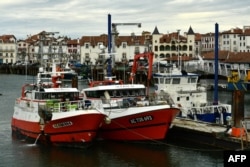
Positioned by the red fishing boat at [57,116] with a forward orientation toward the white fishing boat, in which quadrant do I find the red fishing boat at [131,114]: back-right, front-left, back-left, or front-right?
front-right

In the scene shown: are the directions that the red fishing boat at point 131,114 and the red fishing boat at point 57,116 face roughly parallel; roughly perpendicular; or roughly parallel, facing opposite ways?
roughly parallel

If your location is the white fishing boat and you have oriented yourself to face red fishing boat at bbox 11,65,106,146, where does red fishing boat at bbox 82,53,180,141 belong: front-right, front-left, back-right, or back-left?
front-left

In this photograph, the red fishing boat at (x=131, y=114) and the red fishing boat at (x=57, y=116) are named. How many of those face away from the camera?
0

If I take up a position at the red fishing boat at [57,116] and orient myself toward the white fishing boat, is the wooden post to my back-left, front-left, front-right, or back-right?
front-right
